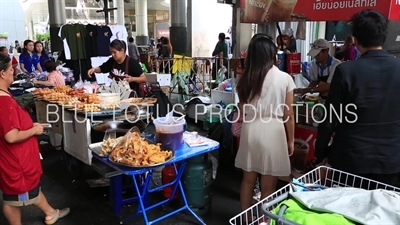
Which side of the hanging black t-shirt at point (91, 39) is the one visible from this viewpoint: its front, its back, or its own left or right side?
front

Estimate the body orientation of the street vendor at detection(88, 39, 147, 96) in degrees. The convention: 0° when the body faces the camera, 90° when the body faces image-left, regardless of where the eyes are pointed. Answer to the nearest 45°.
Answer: approximately 45°

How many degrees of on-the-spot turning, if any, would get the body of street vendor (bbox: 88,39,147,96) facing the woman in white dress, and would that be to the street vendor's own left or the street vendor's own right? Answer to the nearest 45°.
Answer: approximately 90° to the street vendor's own left

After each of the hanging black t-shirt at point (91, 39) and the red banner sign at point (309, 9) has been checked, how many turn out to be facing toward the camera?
2

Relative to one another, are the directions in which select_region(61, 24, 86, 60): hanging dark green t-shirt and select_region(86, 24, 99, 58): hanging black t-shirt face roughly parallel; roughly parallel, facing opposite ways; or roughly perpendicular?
roughly parallel

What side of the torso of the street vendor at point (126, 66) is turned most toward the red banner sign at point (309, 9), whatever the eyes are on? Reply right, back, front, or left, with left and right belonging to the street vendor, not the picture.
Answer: left

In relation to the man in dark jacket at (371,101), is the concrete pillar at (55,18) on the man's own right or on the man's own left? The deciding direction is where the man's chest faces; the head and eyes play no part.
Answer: on the man's own left

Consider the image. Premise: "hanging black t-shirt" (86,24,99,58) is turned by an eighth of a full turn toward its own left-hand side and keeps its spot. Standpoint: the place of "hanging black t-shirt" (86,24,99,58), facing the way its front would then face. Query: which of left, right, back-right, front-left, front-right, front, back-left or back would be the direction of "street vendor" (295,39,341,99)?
front

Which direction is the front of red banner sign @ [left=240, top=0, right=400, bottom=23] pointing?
toward the camera

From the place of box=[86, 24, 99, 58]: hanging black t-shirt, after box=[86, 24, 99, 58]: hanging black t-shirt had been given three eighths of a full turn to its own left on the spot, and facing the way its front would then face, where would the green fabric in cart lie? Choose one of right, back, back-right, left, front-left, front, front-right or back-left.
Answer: back-right

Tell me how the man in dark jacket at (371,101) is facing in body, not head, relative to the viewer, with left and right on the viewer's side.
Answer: facing away from the viewer

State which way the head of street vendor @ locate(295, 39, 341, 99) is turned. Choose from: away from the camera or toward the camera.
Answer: toward the camera

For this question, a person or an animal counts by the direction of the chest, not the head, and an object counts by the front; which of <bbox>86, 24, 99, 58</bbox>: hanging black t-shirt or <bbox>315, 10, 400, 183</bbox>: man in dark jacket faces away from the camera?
the man in dark jacket

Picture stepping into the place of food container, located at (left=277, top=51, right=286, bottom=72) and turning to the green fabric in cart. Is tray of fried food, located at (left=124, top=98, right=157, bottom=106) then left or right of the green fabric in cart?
right

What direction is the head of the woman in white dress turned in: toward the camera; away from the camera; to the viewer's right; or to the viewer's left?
away from the camera

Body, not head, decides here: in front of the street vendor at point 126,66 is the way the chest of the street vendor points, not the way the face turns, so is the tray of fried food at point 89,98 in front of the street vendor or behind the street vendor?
in front

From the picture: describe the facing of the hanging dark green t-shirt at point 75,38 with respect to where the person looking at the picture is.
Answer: facing the viewer

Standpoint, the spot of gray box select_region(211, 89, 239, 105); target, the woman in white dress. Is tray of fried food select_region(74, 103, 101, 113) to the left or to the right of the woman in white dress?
right
